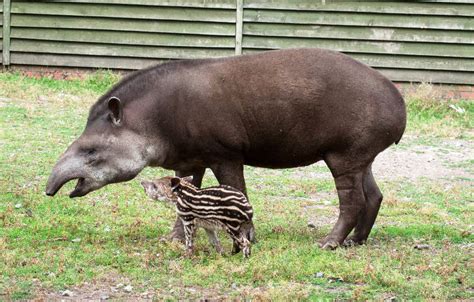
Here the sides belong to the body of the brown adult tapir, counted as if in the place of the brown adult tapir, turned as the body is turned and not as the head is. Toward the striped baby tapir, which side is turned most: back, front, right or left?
left

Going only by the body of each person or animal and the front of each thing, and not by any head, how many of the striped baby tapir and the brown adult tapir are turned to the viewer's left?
2

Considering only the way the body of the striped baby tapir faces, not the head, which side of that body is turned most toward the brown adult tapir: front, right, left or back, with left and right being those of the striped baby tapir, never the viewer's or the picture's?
right

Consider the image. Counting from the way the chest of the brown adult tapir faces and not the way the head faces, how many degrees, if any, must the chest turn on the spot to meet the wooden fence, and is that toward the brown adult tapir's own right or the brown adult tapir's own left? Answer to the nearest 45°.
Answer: approximately 90° to the brown adult tapir's own right

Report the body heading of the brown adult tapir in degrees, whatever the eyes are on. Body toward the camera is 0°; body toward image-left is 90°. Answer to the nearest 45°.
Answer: approximately 90°

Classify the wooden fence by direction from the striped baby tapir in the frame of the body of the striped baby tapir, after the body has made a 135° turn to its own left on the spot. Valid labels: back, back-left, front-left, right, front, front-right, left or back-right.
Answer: back-left

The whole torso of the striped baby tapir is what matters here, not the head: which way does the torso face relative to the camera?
to the viewer's left
